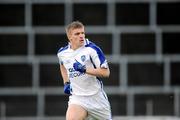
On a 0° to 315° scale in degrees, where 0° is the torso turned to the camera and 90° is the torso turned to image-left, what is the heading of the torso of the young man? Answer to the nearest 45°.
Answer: approximately 45°
